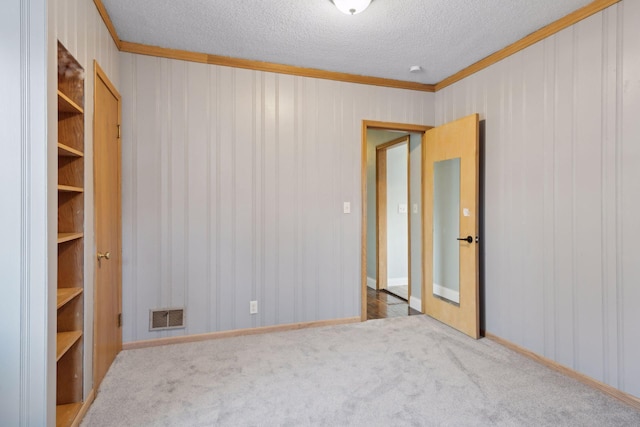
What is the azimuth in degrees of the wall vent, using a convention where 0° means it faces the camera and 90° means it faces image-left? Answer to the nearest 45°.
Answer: approximately 0°

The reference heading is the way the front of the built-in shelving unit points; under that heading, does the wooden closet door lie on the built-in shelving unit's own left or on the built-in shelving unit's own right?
on the built-in shelving unit's own left

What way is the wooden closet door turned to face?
to the viewer's right

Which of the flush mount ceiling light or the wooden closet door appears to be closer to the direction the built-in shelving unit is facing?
the flush mount ceiling light

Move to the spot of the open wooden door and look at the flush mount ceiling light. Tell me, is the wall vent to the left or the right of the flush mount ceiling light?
right

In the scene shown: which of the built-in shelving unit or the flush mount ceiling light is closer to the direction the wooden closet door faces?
the flush mount ceiling light

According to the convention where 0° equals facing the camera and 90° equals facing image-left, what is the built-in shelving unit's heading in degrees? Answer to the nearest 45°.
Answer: approximately 270°

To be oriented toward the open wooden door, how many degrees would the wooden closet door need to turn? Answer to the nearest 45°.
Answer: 0° — it already faces it
